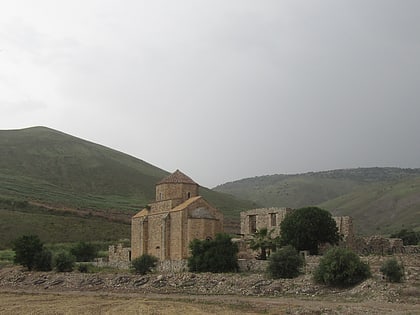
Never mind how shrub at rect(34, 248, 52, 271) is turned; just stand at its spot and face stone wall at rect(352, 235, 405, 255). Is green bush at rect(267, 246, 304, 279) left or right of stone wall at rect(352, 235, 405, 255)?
right

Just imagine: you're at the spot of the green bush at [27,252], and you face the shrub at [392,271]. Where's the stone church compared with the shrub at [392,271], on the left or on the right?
left
